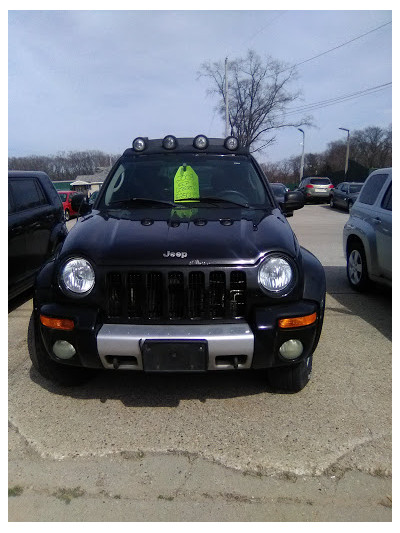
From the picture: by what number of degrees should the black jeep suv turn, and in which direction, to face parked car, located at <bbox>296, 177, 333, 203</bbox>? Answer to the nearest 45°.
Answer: approximately 180°

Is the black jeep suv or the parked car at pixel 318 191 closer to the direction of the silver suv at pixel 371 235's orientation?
the black jeep suv

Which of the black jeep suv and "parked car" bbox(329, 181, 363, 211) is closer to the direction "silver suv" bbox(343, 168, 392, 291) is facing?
the black jeep suv

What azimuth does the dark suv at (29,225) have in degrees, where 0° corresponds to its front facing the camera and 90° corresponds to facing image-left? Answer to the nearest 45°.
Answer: approximately 45°

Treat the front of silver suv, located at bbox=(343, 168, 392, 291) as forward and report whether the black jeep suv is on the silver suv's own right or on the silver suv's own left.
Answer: on the silver suv's own right

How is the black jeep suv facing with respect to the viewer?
toward the camera

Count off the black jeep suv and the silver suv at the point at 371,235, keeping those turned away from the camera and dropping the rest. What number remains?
0
